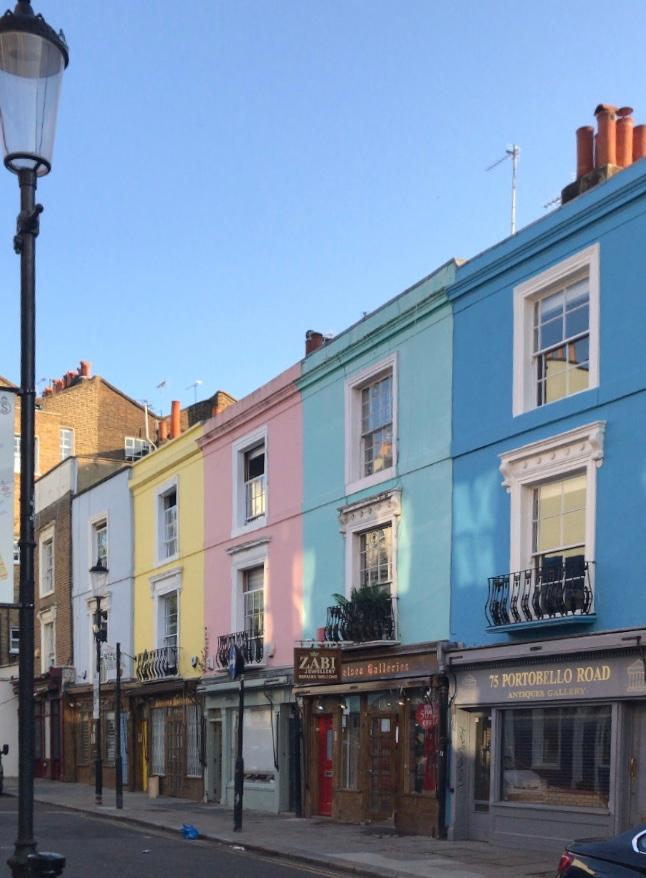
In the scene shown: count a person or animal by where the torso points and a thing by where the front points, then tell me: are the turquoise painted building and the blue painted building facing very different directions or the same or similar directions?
same or similar directions

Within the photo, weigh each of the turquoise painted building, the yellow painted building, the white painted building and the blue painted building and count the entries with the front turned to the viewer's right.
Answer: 0

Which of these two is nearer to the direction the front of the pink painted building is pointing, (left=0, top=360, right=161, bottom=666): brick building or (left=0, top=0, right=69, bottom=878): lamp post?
the lamp post

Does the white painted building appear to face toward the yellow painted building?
no

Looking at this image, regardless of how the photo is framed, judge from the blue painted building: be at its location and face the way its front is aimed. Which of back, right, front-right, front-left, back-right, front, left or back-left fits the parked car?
front-left

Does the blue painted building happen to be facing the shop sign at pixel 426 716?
no

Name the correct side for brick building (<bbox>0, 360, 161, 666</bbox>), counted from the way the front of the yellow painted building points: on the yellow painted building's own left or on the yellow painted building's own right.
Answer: on the yellow painted building's own right

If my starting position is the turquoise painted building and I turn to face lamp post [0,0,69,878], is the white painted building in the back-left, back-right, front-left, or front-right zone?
back-right

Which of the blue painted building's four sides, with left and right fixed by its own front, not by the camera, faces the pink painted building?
right

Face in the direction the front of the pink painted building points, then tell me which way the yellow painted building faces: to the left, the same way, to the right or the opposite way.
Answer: the same way

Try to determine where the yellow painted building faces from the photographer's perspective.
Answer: facing the viewer and to the left of the viewer

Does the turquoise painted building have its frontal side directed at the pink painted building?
no

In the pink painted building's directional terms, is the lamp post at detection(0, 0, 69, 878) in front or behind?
in front

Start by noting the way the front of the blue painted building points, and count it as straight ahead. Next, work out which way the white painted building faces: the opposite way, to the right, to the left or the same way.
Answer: the same way

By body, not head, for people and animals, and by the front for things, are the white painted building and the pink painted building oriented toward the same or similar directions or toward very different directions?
same or similar directions

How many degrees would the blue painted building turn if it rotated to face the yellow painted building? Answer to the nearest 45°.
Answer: approximately 90° to its right

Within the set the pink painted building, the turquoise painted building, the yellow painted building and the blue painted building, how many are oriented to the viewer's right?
0

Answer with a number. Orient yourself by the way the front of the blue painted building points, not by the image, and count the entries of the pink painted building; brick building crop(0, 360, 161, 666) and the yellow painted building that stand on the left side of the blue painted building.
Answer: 0

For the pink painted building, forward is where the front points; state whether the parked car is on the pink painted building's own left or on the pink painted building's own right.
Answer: on the pink painted building's own left
